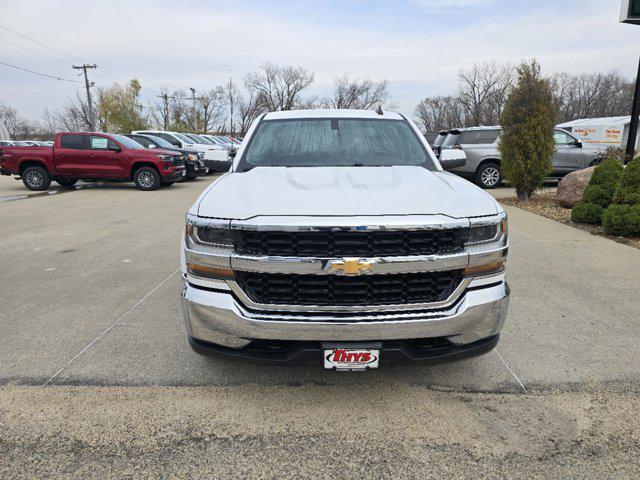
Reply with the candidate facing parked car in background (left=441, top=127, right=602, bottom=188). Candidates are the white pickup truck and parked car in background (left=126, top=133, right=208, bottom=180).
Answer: parked car in background (left=126, top=133, right=208, bottom=180)

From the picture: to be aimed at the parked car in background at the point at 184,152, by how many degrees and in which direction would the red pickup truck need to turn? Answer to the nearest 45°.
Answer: approximately 45° to its left

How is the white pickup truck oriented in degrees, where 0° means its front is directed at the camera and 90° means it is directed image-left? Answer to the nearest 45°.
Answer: approximately 0°

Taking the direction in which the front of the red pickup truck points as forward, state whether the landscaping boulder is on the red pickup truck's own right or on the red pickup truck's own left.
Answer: on the red pickup truck's own right

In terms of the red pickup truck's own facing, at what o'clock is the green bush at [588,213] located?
The green bush is roughly at 2 o'clock from the red pickup truck.

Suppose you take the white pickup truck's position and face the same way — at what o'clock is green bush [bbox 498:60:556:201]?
The green bush is roughly at 7 o'clock from the white pickup truck.

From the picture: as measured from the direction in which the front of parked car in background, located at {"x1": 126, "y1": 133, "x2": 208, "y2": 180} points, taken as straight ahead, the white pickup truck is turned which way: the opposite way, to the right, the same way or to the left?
to the right

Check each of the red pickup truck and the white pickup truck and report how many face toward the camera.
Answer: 1

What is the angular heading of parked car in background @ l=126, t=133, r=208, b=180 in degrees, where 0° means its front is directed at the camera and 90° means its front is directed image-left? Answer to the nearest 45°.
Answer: approximately 315°

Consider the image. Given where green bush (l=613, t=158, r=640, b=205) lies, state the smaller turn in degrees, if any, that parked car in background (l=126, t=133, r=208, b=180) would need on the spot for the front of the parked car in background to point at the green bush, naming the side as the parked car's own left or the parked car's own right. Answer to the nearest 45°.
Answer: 0° — it already faces it

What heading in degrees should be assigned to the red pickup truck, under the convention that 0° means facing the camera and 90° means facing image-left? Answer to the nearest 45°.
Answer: approximately 270°

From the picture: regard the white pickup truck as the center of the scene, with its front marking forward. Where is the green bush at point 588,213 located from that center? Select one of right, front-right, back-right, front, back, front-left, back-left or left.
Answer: back-left

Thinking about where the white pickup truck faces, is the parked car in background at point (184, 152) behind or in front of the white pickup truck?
behind
